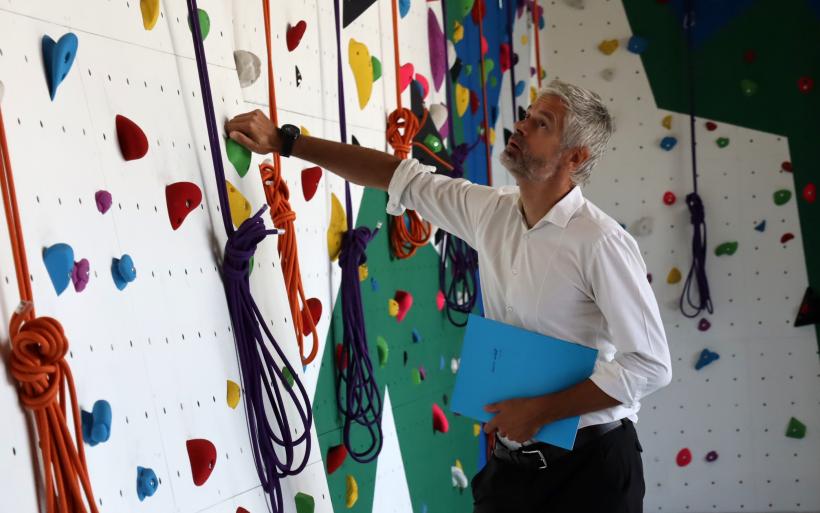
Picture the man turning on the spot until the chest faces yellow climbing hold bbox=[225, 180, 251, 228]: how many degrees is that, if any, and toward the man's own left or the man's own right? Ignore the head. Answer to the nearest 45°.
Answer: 0° — they already face it

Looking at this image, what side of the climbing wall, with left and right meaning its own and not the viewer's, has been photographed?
front

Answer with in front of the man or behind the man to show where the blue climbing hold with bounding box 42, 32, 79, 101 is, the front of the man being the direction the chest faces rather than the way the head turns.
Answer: in front

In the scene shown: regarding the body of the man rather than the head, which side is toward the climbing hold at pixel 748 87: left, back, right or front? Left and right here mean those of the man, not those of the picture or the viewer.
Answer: back

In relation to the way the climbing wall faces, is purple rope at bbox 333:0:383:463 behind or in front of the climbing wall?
in front

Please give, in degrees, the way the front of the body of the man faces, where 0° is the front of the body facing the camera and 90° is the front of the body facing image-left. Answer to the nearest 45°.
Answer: approximately 45°

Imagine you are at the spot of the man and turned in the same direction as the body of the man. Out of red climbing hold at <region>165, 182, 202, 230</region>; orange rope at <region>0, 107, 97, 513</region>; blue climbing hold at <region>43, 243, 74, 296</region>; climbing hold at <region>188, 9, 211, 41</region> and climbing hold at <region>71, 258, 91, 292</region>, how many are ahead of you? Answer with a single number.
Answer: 5

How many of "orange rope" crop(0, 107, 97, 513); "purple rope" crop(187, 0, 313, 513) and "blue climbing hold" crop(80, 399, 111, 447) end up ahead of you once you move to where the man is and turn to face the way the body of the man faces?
3

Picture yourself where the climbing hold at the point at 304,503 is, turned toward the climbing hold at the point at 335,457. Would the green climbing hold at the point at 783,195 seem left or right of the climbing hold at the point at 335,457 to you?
right

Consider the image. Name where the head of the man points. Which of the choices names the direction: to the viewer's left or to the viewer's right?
to the viewer's left

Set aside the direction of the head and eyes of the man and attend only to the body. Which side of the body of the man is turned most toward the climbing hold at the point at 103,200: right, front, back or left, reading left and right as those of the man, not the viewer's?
front

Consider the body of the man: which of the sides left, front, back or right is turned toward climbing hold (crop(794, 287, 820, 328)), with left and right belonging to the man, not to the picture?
back
